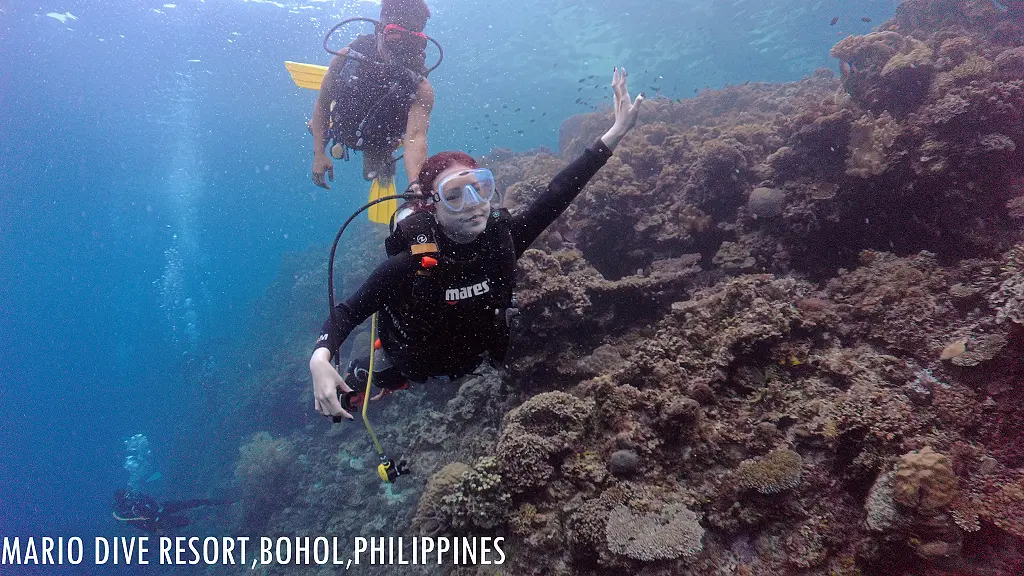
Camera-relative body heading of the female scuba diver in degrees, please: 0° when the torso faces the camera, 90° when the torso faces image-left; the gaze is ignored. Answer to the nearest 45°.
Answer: approximately 315°

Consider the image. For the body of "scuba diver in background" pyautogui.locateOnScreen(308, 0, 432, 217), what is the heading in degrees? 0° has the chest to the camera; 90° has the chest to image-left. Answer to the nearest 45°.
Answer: approximately 315°

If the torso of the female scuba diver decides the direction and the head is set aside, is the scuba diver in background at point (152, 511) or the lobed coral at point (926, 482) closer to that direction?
the lobed coral

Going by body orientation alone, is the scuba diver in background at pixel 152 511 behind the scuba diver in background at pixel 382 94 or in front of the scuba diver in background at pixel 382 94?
behind

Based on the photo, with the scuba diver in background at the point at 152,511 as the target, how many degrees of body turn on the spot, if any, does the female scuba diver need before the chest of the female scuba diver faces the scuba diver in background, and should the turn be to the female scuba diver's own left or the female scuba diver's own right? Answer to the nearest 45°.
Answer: approximately 180°

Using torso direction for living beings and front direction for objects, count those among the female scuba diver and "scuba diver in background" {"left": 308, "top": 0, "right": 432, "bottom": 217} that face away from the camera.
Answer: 0
